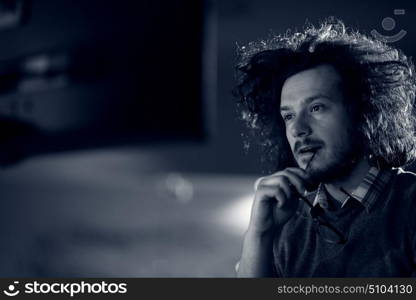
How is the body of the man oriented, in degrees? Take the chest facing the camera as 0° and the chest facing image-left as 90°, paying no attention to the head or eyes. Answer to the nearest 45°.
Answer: approximately 45°
